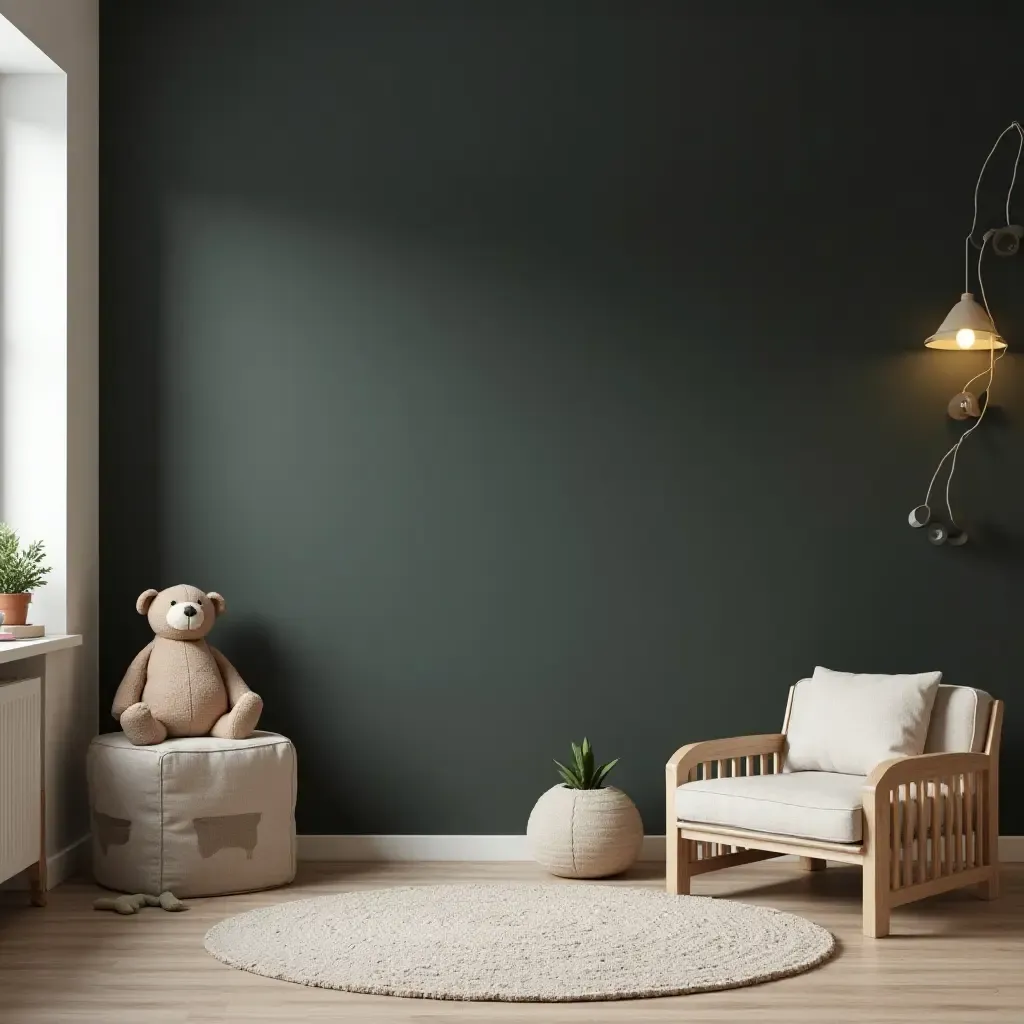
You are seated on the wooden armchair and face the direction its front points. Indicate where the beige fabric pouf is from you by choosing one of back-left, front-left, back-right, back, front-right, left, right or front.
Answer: front-right

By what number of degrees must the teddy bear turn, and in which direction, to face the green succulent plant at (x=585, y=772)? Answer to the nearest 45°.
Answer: approximately 90° to its left

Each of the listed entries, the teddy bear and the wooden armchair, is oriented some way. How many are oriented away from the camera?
0

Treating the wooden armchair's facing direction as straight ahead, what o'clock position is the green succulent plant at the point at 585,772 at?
The green succulent plant is roughly at 2 o'clock from the wooden armchair.

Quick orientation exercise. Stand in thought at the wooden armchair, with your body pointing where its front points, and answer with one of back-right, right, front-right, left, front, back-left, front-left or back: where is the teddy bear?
front-right

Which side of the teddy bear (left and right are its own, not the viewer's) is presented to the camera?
front

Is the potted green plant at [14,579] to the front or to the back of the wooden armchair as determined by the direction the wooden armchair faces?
to the front

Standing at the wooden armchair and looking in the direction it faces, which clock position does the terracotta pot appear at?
The terracotta pot is roughly at 1 o'clock from the wooden armchair.

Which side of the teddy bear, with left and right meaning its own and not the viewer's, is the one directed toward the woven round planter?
left

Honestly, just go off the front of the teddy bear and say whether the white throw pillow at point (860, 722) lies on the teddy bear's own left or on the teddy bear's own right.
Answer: on the teddy bear's own left

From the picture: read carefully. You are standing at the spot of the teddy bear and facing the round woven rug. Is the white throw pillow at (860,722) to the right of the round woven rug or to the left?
left

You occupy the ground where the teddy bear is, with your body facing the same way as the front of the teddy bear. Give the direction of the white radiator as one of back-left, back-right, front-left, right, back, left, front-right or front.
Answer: front-right

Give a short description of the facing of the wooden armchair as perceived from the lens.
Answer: facing the viewer and to the left of the viewer
